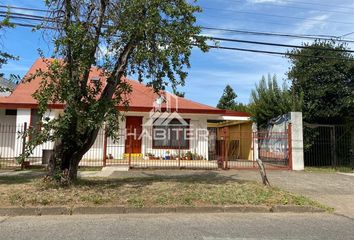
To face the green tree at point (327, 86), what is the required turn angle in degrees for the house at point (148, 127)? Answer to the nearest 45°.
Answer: approximately 90° to its left

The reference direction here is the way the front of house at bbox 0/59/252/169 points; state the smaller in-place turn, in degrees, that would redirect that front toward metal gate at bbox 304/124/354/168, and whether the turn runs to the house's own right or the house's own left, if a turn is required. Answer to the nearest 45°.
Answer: approximately 90° to the house's own left

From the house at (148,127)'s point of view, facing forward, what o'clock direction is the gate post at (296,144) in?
The gate post is roughly at 10 o'clock from the house.

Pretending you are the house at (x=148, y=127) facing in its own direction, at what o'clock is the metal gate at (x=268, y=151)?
The metal gate is roughly at 10 o'clock from the house.

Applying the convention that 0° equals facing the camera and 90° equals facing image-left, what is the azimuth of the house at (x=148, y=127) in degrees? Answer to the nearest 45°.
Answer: approximately 0°

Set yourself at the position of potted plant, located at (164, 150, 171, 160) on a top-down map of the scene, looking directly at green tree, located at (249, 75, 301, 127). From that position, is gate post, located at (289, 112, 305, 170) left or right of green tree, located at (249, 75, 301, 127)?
right
